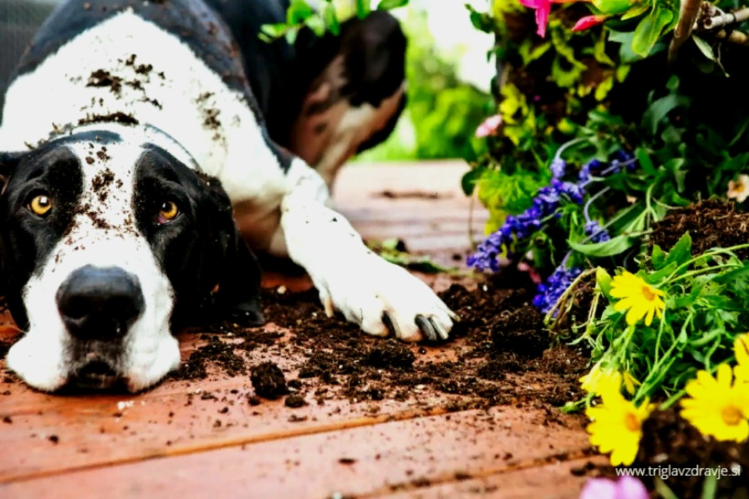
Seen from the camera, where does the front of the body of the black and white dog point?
toward the camera

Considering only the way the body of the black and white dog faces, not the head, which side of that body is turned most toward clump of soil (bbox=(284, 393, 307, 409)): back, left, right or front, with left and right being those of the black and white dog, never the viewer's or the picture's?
front

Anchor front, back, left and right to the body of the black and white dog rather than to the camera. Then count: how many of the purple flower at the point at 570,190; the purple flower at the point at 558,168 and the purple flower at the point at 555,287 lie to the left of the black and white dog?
3

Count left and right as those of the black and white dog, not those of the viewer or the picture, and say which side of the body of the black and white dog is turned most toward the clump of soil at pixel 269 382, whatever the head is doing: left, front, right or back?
front

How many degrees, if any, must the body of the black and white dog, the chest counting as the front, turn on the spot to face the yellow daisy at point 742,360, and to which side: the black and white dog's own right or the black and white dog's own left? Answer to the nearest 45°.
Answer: approximately 45° to the black and white dog's own left

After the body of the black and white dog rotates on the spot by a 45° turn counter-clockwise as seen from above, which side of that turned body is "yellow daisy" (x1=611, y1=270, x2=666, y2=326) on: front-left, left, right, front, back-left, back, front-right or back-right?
front

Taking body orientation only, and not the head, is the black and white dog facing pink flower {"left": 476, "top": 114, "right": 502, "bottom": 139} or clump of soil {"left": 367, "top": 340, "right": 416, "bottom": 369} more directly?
the clump of soil

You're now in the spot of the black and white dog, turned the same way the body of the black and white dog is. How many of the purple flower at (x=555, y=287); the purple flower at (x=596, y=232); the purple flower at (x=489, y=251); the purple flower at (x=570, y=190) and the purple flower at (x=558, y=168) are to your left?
5

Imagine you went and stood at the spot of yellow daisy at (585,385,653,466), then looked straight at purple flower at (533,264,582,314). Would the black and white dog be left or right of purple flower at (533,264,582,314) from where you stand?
left

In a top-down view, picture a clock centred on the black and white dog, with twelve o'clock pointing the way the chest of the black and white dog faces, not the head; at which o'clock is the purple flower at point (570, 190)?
The purple flower is roughly at 9 o'clock from the black and white dog.

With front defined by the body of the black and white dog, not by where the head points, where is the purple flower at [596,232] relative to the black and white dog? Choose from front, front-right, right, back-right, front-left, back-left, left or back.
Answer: left

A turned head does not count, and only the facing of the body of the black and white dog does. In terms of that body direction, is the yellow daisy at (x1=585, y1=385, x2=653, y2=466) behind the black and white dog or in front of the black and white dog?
in front

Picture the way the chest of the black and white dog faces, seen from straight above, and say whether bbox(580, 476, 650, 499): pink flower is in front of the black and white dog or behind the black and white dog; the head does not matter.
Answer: in front

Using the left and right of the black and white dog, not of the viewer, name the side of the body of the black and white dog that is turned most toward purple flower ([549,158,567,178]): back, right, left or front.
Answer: left
